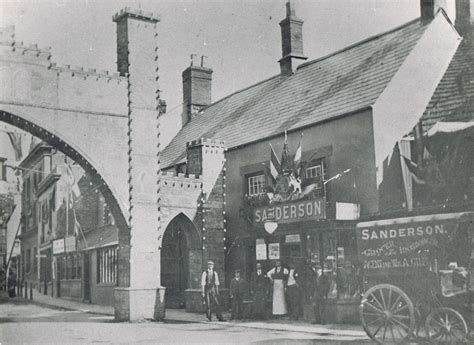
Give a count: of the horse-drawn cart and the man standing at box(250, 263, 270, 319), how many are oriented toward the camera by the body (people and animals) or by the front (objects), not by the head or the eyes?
1

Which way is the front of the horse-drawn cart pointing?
to the viewer's right

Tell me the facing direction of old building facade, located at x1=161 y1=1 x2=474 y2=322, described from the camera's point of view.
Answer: facing the viewer and to the left of the viewer

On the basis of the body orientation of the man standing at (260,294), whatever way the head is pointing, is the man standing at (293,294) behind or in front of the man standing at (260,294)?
in front

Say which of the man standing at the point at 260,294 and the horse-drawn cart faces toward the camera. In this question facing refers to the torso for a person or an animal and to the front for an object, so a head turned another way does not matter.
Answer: the man standing

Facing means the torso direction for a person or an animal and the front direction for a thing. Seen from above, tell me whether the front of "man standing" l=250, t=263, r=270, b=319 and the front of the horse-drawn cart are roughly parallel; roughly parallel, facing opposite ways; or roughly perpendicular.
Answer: roughly perpendicular

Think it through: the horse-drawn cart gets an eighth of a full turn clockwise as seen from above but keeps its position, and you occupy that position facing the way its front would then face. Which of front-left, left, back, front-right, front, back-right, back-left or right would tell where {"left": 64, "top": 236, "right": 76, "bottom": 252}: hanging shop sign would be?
back

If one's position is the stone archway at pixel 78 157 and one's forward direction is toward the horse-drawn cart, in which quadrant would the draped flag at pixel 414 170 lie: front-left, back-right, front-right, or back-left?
front-left

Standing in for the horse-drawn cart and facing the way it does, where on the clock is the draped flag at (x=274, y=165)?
The draped flag is roughly at 8 o'clock from the horse-drawn cart.

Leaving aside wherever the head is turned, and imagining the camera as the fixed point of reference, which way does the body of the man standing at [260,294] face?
toward the camera
